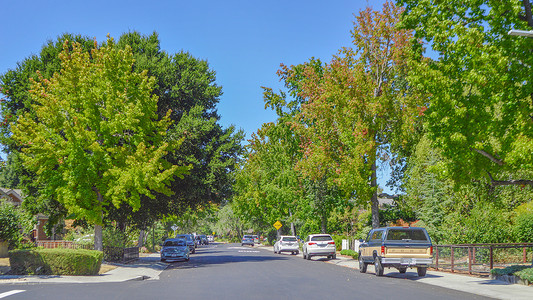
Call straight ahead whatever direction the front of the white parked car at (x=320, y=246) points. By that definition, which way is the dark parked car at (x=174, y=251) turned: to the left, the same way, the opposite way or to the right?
the opposite way

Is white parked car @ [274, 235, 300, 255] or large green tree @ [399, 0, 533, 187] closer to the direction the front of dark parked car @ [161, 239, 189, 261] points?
the large green tree

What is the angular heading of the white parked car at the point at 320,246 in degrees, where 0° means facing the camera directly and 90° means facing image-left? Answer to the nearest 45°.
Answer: approximately 180°

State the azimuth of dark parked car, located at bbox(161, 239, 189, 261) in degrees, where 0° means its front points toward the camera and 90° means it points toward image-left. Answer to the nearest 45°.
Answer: approximately 0°

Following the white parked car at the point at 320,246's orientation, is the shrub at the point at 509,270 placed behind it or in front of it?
behind

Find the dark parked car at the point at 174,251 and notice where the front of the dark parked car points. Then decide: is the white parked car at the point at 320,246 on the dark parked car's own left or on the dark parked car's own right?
on the dark parked car's own left

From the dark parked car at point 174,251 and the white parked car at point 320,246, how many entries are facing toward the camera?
1

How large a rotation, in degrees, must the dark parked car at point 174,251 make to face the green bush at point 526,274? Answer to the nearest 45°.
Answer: approximately 45° to its left

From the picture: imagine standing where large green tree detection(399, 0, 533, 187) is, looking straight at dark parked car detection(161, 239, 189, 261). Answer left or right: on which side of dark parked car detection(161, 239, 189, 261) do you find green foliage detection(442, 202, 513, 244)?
right

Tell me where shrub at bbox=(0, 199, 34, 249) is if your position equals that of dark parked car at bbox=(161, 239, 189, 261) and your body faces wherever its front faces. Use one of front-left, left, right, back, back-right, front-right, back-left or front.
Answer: front-right
